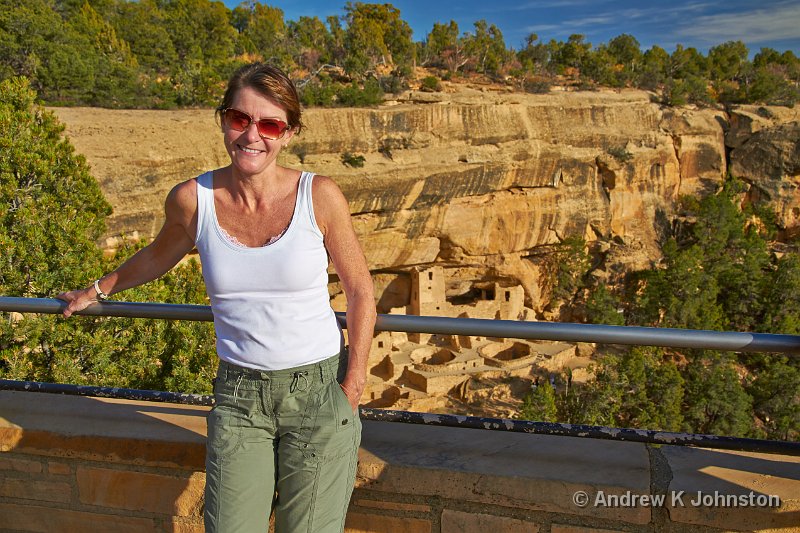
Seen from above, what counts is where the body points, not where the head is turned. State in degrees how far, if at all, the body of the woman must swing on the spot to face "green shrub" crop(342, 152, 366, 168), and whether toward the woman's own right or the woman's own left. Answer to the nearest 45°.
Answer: approximately 180°

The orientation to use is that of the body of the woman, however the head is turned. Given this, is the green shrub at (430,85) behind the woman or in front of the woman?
behind

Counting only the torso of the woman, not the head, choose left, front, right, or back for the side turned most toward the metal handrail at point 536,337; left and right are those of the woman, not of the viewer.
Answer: left

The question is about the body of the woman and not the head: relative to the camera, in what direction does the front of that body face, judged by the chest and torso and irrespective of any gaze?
toward the camera
